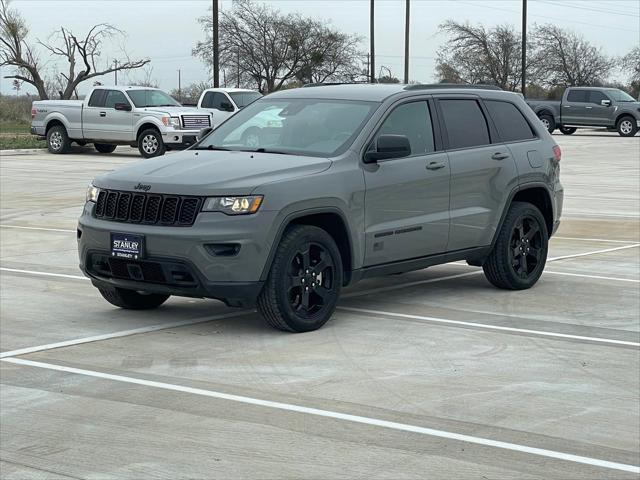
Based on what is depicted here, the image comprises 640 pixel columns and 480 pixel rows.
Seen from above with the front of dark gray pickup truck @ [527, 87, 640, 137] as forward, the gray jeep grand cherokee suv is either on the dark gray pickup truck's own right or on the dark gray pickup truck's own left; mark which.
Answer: on the dark gray pickup truck's own right

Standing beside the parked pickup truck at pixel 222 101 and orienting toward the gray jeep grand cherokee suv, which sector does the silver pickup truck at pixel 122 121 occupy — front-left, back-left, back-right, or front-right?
front-right

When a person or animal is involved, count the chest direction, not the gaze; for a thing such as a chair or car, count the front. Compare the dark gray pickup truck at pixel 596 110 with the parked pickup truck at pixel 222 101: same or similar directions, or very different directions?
same or similar directions

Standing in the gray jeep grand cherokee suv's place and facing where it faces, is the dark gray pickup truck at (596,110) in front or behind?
behind

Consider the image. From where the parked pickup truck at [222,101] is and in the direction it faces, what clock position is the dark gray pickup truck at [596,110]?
The dark gray pickup truck is roughly at 9 o'clock from the parked pickup truck.

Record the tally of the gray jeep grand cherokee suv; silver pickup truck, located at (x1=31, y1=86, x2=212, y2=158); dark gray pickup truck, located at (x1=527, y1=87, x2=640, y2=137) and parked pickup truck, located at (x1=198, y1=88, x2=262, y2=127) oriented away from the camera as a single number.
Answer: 0

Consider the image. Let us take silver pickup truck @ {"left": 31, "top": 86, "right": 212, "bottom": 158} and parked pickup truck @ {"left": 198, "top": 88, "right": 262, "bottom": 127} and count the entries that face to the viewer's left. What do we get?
0

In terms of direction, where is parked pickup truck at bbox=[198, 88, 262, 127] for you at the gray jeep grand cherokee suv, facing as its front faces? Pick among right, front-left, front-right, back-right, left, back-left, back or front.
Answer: back-right

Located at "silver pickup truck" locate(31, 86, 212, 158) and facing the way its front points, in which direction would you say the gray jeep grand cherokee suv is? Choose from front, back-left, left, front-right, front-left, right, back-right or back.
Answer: front-right

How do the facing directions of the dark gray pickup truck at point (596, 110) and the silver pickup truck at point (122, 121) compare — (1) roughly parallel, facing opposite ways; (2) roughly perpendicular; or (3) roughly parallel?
roughly parallel

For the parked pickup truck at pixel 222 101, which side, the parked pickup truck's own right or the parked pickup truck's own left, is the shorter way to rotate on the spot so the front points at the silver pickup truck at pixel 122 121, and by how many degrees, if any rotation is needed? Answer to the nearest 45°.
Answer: approximately 135° to the parked pickup truck's own right

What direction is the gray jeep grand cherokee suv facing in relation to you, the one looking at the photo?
facing the viewer and to the left of the viewer

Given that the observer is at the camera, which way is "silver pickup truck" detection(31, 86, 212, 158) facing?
facing the viewer and to the right of the viewer

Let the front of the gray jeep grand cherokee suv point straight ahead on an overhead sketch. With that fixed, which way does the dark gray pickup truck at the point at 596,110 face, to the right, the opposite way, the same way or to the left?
to the left

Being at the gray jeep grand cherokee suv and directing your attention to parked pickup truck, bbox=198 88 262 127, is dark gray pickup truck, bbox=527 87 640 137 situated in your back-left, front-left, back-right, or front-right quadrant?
front-right

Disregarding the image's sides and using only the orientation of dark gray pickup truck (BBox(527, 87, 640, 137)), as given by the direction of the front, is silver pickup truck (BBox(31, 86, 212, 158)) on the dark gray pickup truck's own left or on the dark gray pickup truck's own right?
on the dark gray pickup truck's own right

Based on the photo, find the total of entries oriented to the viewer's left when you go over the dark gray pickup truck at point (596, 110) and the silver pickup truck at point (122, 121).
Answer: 0
